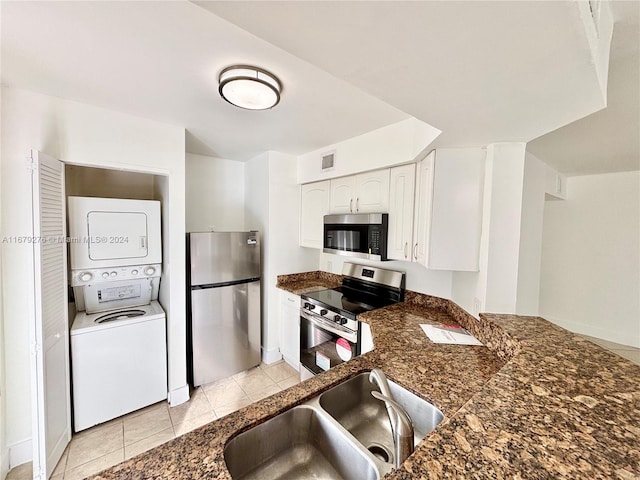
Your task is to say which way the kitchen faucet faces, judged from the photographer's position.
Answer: facing away from the viewer and to the left of the viewer

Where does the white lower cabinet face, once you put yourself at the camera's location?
facing the viewer and to the left of the viewer

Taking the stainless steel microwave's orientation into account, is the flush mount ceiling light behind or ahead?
ahead
